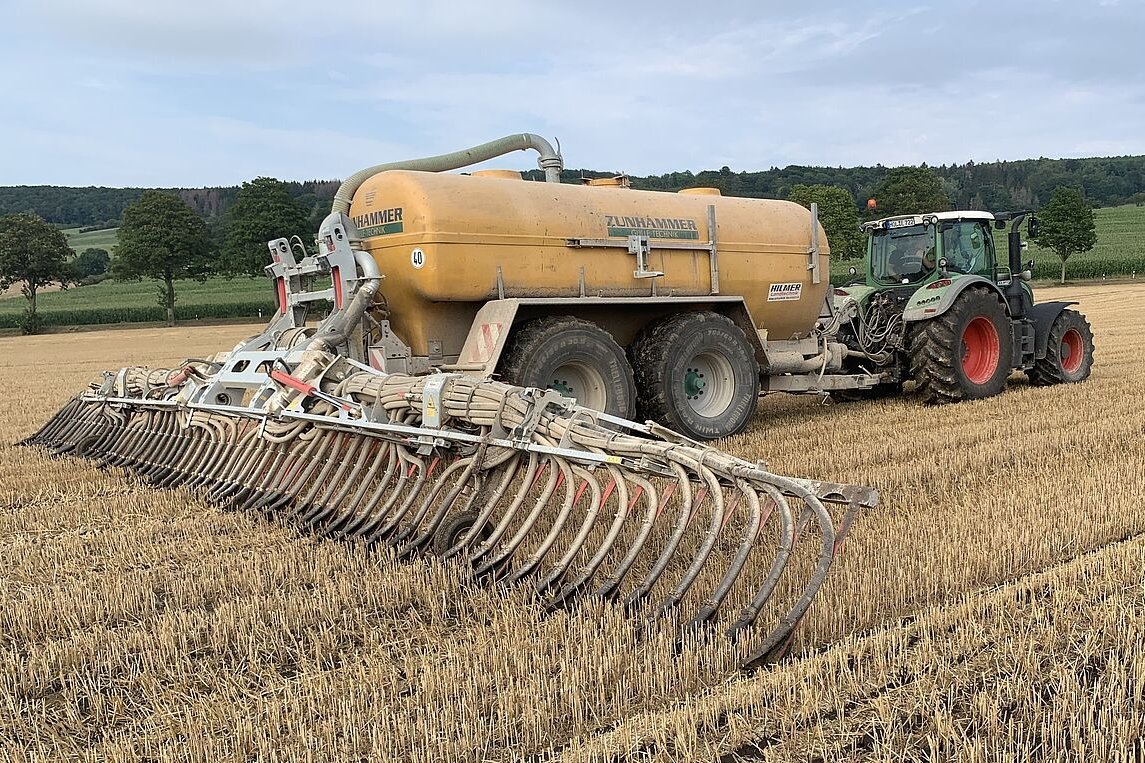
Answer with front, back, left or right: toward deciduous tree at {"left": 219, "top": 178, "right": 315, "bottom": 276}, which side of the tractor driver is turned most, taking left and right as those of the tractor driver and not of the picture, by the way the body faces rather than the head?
left

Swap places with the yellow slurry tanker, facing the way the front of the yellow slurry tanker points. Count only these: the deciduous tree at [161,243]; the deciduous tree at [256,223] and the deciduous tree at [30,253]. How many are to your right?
0

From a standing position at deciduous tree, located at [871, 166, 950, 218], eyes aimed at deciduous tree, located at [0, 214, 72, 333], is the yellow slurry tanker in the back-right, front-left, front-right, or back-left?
front-left

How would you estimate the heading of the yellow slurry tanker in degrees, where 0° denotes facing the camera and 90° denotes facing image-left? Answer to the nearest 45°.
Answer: approximately 225°

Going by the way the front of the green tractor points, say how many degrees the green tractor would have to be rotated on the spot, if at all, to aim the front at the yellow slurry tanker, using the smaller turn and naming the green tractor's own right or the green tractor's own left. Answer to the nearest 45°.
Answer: approximately 180°

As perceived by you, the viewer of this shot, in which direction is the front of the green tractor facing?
facing away from the viewer and to the right of the viewer

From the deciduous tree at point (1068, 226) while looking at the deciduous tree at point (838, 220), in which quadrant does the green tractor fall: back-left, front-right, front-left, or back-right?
front-left

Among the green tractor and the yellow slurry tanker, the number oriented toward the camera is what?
0

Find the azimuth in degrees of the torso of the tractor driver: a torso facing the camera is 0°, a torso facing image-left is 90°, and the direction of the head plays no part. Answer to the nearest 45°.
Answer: approximately 225°

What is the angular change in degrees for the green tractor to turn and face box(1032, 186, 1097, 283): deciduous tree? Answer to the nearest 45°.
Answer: approximately 45° to its left

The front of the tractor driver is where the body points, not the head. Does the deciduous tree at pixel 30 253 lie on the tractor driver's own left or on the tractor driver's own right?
on the tractor driver's own left

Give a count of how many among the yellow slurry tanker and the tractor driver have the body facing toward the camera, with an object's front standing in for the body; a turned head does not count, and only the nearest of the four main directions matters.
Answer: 0

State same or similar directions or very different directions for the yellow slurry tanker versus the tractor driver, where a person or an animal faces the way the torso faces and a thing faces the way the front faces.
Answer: same or similar directions

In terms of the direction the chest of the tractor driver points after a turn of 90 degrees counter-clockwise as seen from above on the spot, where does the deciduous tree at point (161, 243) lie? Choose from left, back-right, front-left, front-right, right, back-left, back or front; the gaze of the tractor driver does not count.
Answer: front

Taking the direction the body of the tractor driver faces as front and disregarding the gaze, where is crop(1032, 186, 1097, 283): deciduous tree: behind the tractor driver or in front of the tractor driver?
in front

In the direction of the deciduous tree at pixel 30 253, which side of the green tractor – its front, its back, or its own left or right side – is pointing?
left
